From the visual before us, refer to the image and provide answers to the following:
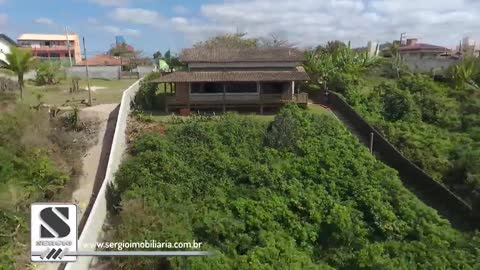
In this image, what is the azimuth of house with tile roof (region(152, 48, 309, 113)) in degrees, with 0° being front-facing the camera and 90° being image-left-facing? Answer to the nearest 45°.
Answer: approximately 0°

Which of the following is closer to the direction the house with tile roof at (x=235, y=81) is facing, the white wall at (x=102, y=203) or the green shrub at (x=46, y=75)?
the white wall

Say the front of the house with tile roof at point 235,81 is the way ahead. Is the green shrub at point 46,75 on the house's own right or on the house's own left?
on the house's own right

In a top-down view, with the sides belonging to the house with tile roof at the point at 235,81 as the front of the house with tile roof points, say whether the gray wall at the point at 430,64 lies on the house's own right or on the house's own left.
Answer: on the house's own left

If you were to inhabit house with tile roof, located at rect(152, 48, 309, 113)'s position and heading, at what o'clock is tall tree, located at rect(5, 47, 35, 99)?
The tall tree is roughly at 3 o'clock from the house with tile roof.

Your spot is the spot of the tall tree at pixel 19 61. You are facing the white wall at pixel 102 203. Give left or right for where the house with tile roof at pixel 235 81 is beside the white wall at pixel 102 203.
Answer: left

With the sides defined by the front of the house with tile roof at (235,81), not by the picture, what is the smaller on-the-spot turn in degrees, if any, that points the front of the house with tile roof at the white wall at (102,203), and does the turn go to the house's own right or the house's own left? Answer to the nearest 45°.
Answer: approximately 45° to the house's own right

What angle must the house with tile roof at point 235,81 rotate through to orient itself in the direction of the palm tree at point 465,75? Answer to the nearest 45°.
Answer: approximately 90° to its left
